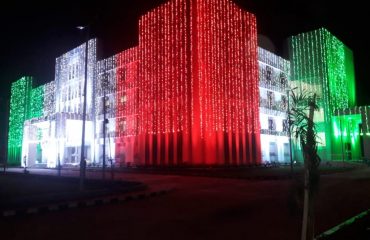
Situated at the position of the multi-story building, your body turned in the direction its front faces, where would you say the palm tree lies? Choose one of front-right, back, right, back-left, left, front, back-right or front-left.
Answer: front-left

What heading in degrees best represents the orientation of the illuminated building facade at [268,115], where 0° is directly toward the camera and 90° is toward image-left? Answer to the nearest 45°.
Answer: approximately 315°

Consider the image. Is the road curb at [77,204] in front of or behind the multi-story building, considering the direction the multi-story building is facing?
in front

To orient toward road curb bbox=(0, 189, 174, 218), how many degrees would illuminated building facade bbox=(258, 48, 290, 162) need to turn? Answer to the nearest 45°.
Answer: approximately 45° to its right

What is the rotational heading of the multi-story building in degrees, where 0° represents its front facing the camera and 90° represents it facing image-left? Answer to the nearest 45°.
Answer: approximately 45°
